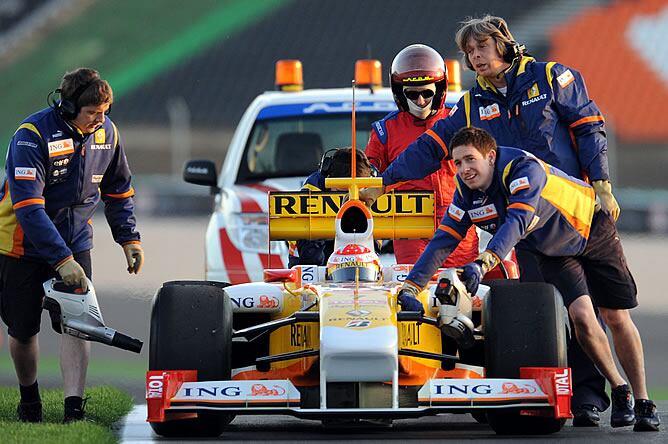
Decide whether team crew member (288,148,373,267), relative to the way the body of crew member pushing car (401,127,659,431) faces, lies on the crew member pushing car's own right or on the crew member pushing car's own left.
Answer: on the crew member pushing car's own right

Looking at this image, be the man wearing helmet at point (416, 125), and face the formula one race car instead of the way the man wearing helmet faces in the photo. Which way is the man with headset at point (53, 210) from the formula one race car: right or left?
right

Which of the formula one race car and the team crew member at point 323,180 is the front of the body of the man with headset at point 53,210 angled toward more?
the formula one race car

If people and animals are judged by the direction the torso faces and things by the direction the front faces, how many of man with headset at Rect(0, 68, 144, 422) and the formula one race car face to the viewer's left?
0

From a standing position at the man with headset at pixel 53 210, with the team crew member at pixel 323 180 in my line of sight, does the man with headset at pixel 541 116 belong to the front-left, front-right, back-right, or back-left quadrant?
front-right

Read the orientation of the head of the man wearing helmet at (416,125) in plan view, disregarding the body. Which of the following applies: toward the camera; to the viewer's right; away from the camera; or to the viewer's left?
toward the camera

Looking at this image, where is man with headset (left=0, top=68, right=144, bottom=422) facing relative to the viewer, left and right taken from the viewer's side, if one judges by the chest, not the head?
facing the viewer and to the right of the viewer

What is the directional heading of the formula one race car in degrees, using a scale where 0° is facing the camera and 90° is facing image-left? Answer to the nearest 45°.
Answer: approximately 0°

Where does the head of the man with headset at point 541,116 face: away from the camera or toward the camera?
toward the camera

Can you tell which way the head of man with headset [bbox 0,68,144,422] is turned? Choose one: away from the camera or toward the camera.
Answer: toward the camera

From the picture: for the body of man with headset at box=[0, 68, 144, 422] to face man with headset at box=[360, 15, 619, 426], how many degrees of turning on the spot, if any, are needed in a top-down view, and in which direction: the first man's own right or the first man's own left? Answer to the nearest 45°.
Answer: approximately 45° to the first man's own left

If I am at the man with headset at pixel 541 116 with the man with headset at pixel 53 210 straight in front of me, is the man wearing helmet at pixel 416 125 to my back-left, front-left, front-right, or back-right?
front-right

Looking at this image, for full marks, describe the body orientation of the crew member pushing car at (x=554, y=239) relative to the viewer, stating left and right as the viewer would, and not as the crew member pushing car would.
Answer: facing the viewer and to the left of the viewer

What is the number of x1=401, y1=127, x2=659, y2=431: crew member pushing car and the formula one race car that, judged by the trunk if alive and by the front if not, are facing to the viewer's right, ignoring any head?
0
